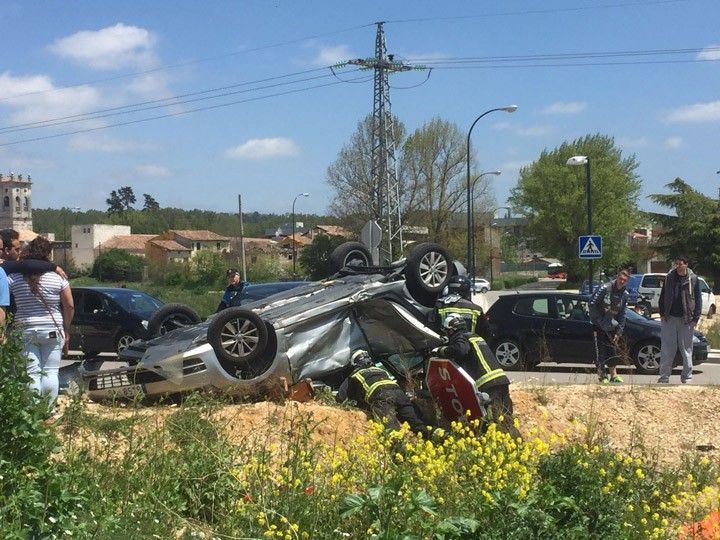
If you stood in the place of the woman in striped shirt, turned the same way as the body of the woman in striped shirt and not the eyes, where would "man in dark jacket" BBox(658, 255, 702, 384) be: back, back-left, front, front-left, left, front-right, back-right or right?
right

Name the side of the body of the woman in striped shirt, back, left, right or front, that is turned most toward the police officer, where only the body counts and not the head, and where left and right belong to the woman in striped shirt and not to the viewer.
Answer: front

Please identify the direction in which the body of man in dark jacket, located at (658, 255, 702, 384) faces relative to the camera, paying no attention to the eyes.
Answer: toward the camera

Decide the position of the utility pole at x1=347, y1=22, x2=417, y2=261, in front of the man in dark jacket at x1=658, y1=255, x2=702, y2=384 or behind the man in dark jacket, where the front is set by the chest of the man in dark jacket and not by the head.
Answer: behind

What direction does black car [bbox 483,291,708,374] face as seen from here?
to the viewer's right

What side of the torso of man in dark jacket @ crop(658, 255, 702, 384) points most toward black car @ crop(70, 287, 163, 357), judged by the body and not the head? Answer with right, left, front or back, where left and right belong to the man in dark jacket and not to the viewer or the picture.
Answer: right

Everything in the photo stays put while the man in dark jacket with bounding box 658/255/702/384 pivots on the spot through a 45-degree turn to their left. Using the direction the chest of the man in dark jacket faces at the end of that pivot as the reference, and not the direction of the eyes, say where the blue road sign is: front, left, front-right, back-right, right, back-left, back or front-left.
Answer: back-left

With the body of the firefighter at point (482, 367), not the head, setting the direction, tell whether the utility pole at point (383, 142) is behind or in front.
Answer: in front

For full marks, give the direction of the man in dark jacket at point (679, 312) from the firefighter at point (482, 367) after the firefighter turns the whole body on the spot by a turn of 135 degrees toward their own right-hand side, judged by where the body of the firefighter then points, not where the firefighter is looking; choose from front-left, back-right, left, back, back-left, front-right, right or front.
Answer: front-left

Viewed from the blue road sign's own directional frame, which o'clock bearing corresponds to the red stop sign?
The red stop sign is roughly at 12 o'clock from the blue road sign.

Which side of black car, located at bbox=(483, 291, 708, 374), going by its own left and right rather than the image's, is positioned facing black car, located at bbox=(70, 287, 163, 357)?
back

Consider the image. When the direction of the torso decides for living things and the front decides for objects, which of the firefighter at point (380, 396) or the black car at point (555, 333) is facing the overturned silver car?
the firefighter

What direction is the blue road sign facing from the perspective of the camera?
toward the camera

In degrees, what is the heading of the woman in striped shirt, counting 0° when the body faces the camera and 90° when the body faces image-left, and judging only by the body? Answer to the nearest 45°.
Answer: approximately 180°

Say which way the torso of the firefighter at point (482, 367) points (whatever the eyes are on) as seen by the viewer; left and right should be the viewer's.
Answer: facing away from the viewer and to the left of the viewer

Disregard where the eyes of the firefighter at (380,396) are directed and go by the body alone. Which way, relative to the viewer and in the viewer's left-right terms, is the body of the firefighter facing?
facing away from the viewer and to the left of the viewer

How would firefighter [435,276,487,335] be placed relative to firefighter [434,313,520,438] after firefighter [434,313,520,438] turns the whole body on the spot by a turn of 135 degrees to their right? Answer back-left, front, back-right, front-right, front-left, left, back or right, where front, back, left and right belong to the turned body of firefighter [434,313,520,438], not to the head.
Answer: left

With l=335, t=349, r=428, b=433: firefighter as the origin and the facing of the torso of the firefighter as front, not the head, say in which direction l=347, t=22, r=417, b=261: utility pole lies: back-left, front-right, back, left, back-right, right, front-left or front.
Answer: front-right
